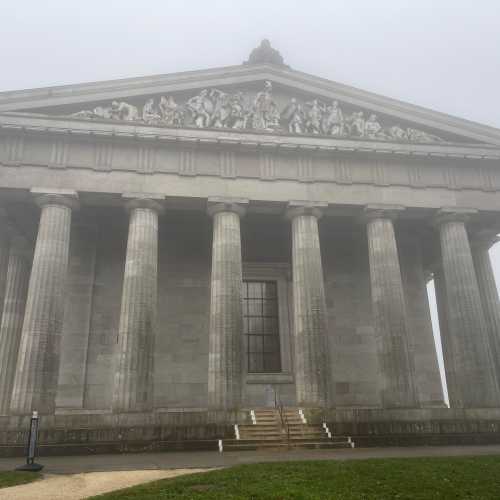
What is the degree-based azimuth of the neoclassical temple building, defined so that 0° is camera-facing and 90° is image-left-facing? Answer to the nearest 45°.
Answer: approximately 0°
